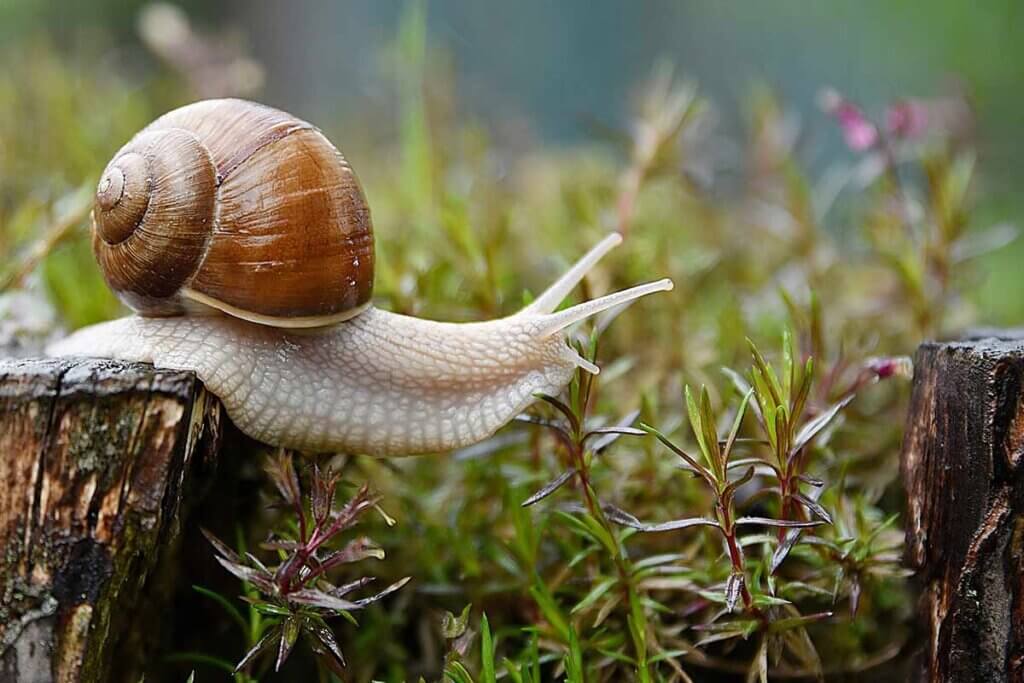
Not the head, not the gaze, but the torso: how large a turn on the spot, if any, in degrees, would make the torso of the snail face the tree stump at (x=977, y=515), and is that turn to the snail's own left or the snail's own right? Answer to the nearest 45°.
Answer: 0° — it already faces it

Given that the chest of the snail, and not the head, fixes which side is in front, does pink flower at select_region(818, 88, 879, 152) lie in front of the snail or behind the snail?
in front

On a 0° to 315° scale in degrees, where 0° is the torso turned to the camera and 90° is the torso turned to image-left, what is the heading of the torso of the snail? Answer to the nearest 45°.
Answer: approximately 270°
